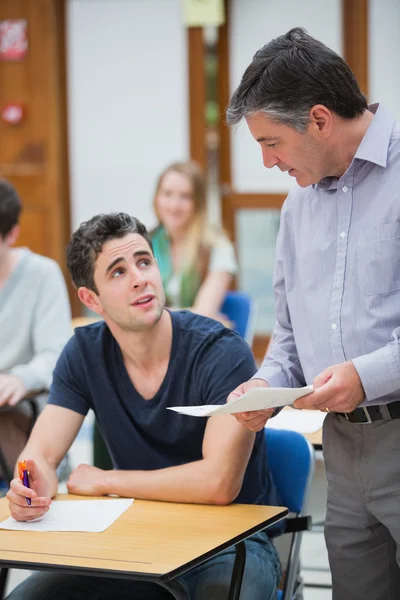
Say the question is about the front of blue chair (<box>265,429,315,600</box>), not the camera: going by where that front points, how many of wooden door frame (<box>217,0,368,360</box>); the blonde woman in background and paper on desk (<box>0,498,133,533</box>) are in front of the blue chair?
1

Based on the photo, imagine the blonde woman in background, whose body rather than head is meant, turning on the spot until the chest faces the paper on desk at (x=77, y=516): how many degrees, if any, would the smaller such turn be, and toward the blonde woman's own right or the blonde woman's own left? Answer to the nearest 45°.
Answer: approximately 45° to the blonde woman's own left

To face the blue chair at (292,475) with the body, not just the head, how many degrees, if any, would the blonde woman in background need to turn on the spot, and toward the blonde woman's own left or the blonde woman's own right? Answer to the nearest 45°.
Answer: approximately 45° to the blonde woman's own left

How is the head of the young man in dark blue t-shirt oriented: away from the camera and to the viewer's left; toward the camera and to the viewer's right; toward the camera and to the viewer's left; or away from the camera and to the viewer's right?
toward the camera and to the viewer's right

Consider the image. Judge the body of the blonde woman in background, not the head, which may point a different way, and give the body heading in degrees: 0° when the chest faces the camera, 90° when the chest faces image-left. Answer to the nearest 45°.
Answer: approximately 45°

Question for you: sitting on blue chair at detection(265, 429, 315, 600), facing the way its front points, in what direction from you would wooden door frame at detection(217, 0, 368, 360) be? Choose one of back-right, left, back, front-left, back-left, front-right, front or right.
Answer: back-right
